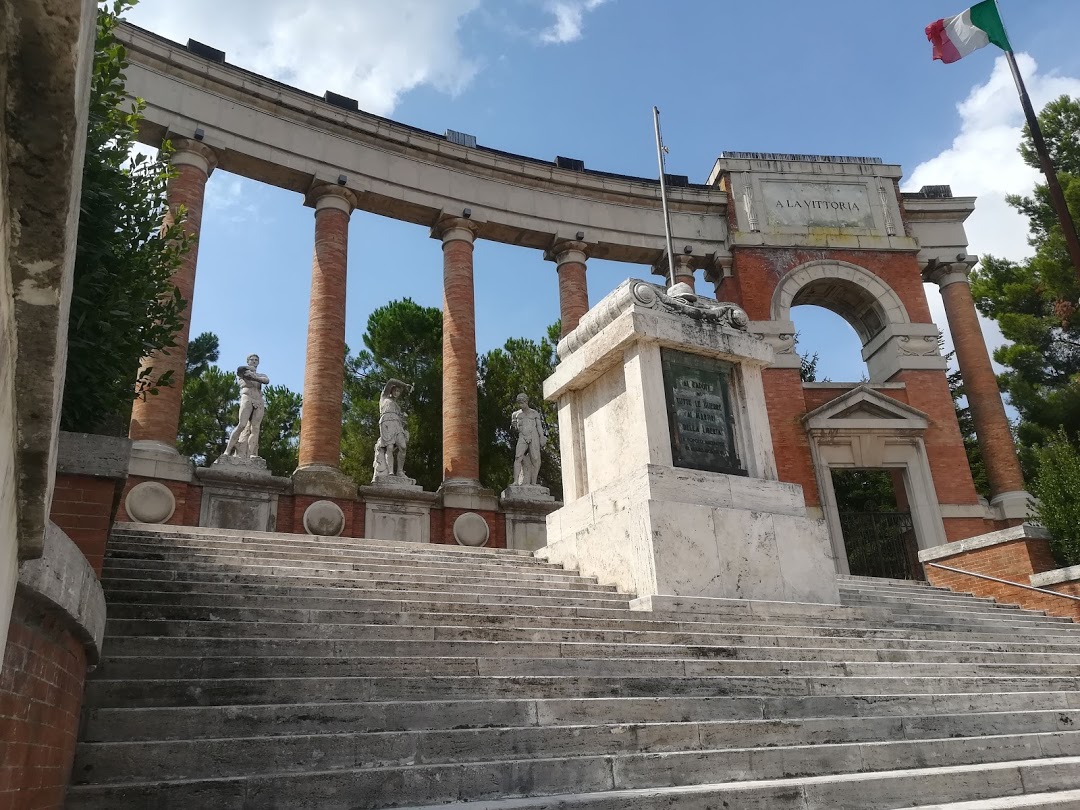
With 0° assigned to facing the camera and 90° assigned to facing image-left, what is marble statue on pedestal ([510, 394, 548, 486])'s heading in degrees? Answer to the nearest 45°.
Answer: approximately 0°

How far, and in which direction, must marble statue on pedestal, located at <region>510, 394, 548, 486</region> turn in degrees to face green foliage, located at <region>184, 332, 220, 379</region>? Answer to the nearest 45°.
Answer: approximately 135° to its right

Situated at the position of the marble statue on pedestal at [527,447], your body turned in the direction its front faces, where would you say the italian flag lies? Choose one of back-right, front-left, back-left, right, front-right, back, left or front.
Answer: front-left

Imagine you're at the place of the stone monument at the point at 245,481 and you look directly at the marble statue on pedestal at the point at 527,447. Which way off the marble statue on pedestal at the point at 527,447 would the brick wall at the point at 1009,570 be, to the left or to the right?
right

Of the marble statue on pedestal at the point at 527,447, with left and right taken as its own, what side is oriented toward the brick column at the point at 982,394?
left

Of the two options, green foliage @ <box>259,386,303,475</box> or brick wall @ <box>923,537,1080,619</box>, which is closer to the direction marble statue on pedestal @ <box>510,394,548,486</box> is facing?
the brick wall

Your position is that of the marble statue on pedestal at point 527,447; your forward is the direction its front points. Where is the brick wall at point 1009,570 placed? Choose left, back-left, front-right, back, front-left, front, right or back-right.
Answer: front-left

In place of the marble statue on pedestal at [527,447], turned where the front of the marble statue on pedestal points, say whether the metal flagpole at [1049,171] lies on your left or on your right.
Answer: on your left

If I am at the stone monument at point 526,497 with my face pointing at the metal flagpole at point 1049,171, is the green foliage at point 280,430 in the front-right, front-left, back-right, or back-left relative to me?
back-left

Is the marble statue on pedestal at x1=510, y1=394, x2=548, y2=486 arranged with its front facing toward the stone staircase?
yes

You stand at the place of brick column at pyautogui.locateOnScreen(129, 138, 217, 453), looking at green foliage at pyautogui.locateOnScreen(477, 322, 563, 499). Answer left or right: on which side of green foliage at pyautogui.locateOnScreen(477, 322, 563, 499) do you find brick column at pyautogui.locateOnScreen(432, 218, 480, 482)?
right

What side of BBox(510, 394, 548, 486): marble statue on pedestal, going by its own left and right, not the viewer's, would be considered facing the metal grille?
left

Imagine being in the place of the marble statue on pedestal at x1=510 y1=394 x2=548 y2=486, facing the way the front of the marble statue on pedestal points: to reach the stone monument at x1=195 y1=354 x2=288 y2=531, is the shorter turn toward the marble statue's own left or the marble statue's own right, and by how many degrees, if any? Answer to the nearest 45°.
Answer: approximately 45° to the marble statue's own right
